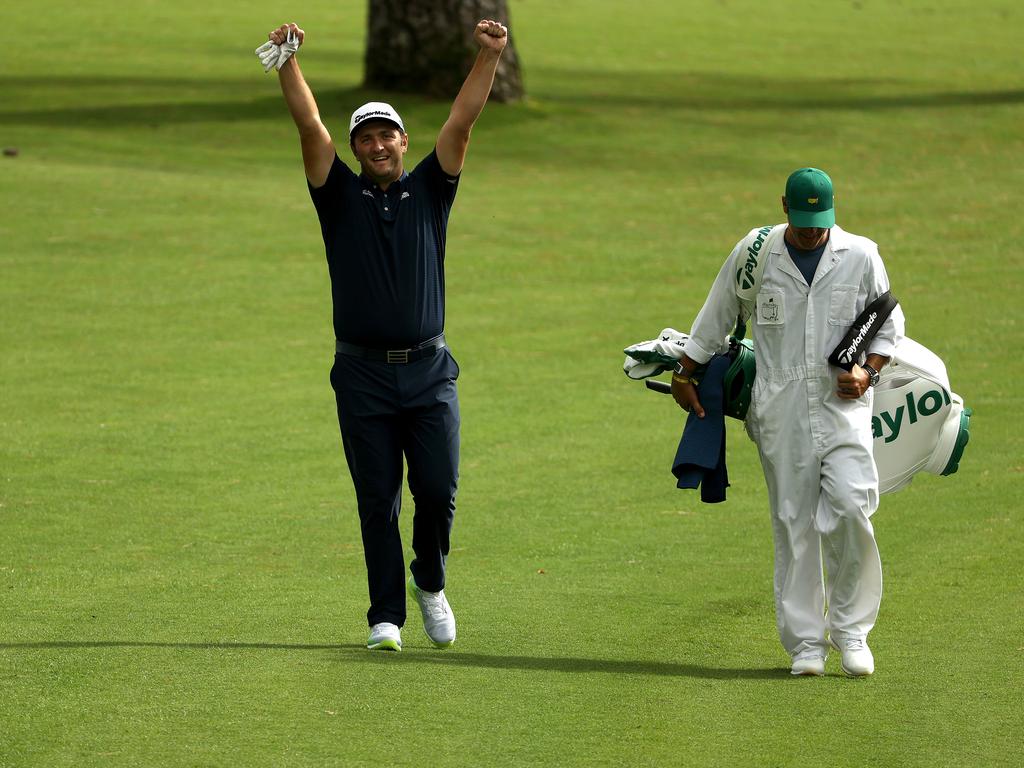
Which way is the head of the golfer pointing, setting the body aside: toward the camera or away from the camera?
toward the camera

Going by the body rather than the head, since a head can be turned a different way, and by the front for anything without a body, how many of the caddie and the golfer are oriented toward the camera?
2

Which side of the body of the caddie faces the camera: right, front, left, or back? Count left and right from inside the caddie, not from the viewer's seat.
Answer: front

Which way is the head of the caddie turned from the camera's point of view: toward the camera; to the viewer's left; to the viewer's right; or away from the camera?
toward the camera

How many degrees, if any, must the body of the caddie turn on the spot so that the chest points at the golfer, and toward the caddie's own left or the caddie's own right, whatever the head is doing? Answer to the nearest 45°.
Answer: approximately 90° to the caddie's own right

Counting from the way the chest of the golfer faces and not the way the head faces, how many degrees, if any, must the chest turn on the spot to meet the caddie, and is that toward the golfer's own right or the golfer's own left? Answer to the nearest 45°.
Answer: approximately 90° to the golfer's own left

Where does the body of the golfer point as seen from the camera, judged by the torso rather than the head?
toward the camera

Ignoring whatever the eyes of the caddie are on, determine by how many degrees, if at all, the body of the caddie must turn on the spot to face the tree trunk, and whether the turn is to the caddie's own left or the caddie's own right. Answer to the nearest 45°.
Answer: approximately 180°

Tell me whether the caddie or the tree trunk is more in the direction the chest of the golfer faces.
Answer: the caddie

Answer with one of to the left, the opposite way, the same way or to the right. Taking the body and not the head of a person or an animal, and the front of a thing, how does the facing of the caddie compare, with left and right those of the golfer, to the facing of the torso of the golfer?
the same way

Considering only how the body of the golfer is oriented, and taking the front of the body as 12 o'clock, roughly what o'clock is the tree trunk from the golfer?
The tree trunk is roughly at 6 o'clock from the golfer.
